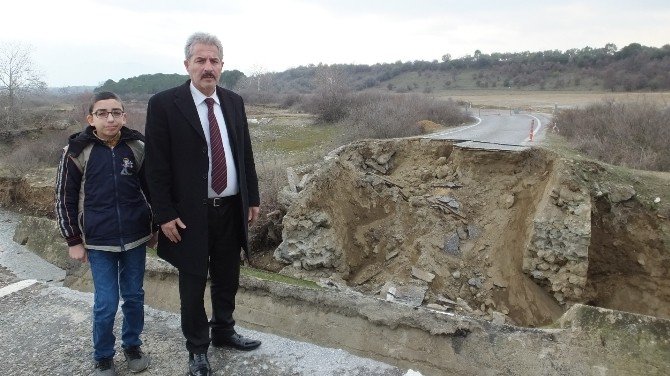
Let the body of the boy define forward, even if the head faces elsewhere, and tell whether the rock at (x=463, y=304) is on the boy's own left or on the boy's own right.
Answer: on the boy's own left

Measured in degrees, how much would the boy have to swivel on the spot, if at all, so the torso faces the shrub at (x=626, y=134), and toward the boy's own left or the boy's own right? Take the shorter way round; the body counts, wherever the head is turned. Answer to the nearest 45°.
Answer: approximately 135° to the boy's own left

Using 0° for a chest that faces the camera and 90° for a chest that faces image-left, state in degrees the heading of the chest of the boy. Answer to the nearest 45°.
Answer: approximately 0°

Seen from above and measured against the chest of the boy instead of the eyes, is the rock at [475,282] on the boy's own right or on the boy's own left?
on the boy's own left

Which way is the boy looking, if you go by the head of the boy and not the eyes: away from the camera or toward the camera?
toward the camera

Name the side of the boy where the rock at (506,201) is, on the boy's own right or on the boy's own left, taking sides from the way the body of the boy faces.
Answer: on the boy's own left

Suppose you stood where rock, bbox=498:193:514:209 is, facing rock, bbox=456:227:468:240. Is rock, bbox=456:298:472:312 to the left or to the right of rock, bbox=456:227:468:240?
left
